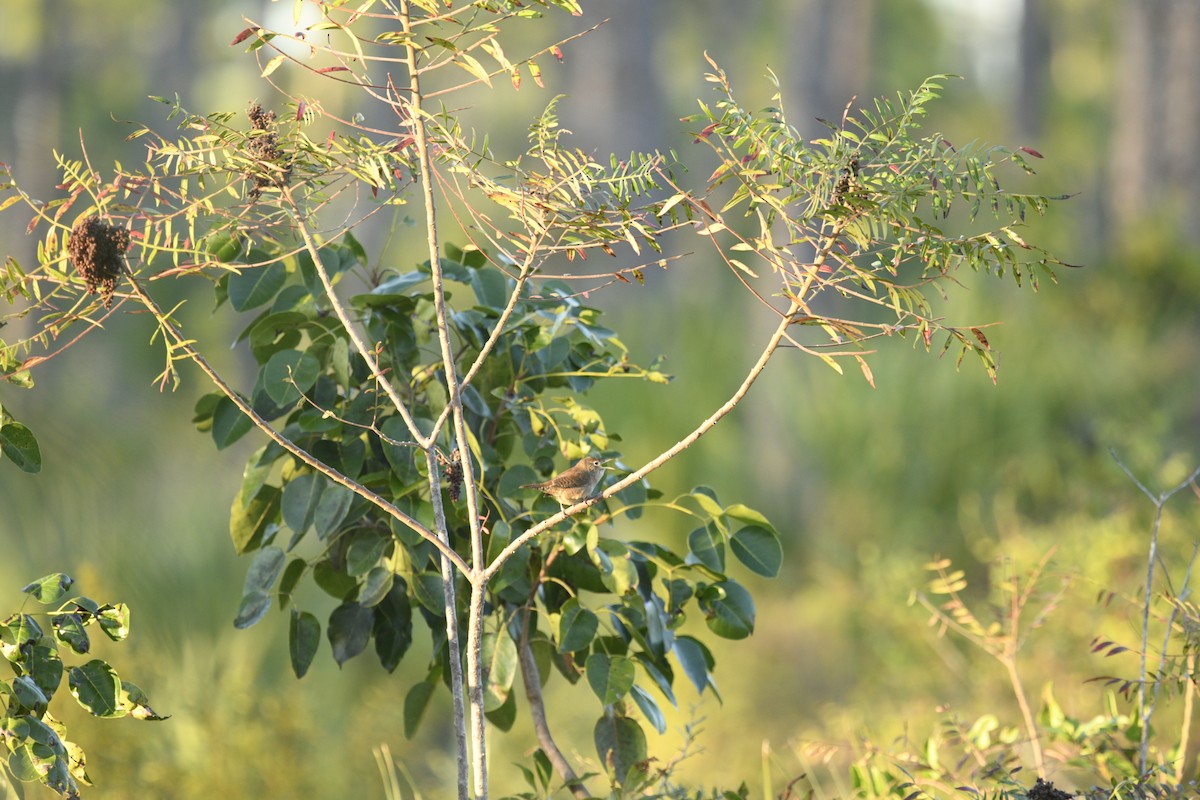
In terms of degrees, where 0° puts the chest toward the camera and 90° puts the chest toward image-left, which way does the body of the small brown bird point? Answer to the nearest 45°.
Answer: approximately 270°

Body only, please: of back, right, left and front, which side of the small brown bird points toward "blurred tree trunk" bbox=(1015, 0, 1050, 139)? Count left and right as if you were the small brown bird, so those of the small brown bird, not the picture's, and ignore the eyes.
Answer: left

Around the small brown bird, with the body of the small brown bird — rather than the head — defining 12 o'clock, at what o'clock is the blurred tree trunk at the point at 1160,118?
The blurred tree trunk is roughly at 10 o'clock from the small brown bird.

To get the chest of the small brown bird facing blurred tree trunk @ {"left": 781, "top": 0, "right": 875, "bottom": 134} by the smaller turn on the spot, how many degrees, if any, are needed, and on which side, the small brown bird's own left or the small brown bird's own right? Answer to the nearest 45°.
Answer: approximately 90° to the small brown bird's own left
